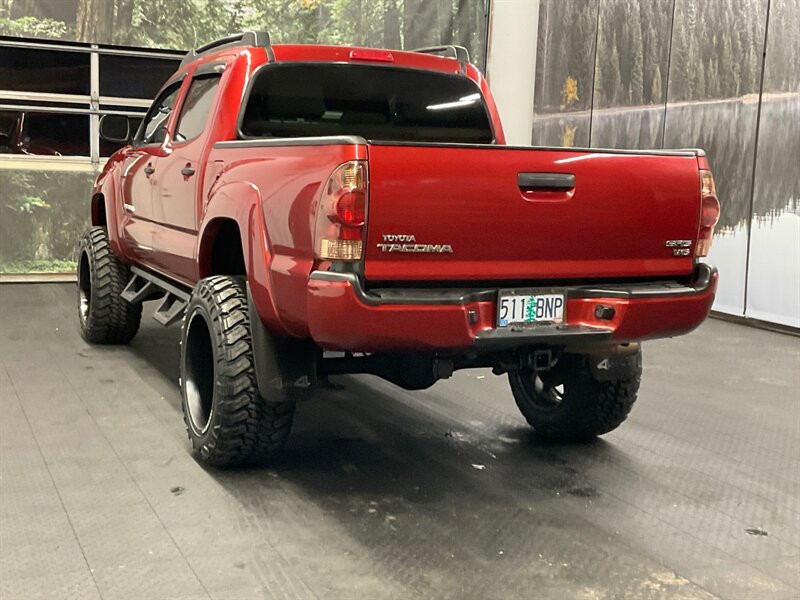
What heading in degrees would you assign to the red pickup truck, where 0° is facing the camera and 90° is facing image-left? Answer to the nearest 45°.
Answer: approximately 135°
